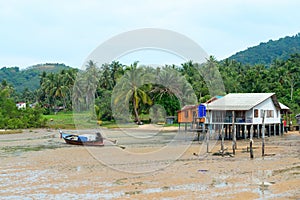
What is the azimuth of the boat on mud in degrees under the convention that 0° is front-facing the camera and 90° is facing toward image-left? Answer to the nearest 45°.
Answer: approximately 90°

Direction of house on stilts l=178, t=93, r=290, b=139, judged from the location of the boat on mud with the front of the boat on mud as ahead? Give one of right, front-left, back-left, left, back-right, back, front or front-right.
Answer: back
